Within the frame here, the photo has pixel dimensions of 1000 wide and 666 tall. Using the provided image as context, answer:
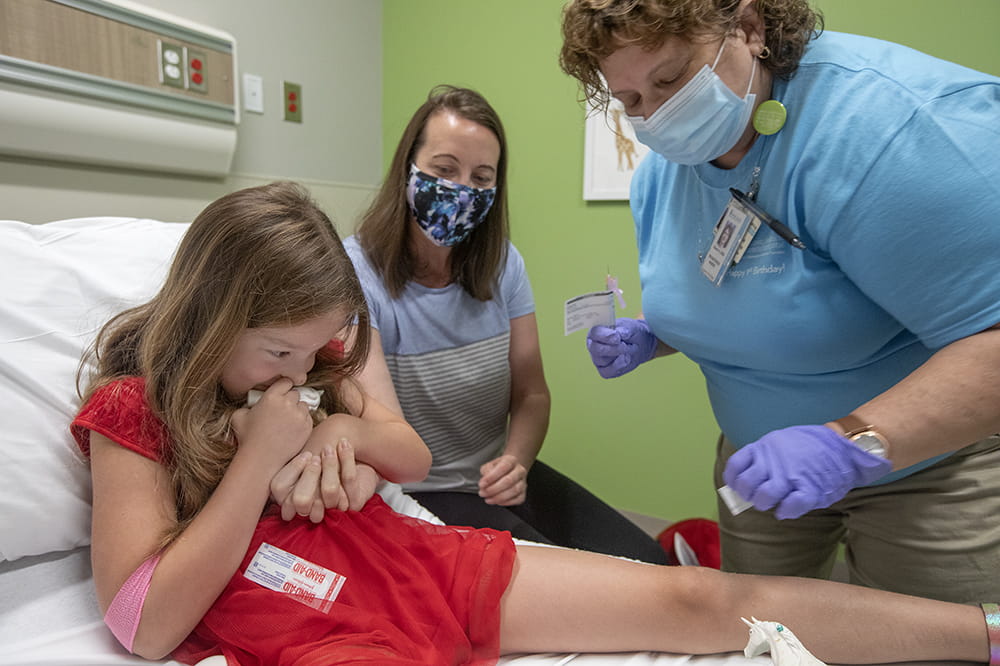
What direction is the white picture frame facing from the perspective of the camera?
toward the camera

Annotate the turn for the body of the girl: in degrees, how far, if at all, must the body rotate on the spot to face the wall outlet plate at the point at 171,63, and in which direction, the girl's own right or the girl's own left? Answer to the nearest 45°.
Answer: approximately 135° to the girl's own left

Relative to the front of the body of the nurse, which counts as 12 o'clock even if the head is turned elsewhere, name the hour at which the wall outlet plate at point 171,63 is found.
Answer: The wall outlet plate is roughly at 2 o'clock from the nurse.

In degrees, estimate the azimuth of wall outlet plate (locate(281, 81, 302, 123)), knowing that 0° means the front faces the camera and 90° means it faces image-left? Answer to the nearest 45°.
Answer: approximately 315°

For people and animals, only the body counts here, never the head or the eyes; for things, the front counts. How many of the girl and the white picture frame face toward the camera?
1

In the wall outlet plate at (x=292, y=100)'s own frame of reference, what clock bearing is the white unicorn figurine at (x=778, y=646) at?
The white unicorn figurine is roughly at 1 o'clock from the wall outlet plate.

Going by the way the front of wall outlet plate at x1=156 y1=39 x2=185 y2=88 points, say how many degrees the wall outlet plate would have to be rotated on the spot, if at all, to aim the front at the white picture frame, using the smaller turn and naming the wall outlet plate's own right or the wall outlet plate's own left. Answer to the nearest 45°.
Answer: approximately 45° to the wall outlet plate's own left

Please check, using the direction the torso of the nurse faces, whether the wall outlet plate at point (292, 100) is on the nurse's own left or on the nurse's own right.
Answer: on the nurse's own right

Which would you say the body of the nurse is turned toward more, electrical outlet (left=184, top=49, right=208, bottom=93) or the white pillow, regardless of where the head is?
the white pillow
